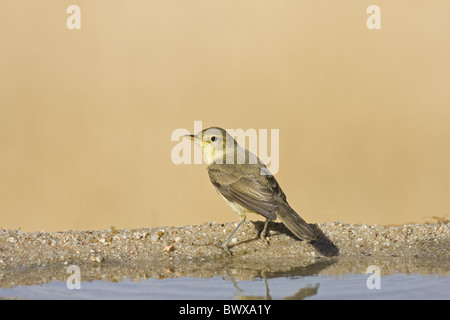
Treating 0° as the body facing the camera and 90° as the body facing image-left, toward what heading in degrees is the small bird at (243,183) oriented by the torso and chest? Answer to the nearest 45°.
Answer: approximately 90°
